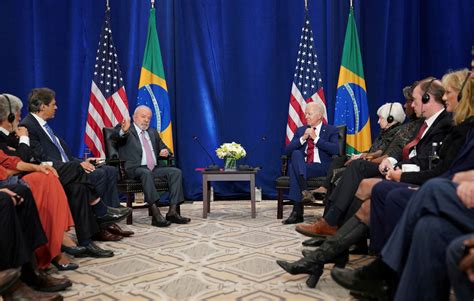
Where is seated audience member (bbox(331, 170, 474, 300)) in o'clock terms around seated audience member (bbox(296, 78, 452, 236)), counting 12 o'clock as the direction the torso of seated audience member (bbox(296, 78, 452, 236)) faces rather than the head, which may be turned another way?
seated audience member (bbox(331, 170, 474, 300)) is roughly at 9 o'clock from seated audience member (bbox(296, 78, 452, 236)).

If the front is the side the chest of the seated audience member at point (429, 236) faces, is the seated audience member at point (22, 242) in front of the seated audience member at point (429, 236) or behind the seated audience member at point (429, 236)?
in front

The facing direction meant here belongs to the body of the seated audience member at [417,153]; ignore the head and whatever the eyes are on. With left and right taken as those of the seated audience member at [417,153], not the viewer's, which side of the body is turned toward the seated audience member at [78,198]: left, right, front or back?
front

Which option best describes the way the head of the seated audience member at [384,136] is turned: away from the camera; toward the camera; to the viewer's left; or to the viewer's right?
to the viewer's left

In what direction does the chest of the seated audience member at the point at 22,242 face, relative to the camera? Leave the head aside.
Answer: to the viewer's right

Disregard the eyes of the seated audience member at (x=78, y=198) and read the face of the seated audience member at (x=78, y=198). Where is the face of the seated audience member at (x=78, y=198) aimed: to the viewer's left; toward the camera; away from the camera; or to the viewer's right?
to the viewer's right

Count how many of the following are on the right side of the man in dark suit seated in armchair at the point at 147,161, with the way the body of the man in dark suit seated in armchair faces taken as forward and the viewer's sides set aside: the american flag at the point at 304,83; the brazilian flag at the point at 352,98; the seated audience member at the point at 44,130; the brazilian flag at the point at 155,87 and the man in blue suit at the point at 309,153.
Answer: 1

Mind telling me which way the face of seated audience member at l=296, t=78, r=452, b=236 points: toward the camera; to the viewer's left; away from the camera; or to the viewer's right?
to the viewer's left

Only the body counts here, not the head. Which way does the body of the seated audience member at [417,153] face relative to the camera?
to the viewer's left

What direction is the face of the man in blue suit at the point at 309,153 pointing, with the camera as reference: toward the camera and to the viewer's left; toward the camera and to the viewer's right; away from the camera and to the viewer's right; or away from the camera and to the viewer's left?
toward the camera and to the viewer's left

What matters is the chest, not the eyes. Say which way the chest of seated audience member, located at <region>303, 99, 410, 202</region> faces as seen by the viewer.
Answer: to the viewer's left

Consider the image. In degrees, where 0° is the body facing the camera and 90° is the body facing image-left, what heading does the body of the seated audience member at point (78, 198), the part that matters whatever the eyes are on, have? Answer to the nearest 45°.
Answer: approximately 270°

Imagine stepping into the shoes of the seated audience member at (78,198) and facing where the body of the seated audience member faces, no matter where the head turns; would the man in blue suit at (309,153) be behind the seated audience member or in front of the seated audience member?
in front

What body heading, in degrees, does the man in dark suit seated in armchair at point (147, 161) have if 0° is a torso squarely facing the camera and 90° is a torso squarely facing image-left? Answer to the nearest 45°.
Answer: approximately 315°

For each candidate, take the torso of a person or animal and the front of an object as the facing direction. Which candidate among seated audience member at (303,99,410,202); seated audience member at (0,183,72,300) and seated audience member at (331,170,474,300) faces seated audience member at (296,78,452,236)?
seated audience member at (0,183,72,300)

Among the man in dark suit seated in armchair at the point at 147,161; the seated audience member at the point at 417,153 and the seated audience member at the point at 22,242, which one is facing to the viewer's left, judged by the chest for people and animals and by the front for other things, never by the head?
the seated audience member at the point at 417,153

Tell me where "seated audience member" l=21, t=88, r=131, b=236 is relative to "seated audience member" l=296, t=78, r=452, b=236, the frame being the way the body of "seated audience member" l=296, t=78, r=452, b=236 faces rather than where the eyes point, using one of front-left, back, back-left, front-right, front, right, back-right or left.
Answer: front

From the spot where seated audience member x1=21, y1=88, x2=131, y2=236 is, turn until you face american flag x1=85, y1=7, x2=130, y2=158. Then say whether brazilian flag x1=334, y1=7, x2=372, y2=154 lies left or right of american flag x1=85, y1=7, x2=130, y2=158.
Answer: right

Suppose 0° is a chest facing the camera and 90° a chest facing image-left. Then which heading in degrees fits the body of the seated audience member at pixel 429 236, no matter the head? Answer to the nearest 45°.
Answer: approximately 90°

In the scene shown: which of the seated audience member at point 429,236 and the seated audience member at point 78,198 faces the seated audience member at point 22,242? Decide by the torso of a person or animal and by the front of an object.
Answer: the seated audience member at point 429,236
